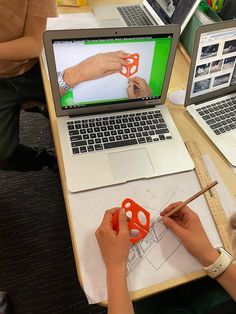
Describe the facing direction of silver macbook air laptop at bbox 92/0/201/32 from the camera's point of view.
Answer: facing to the left of the viewer

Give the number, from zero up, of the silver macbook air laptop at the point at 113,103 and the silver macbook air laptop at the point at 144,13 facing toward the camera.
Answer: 1

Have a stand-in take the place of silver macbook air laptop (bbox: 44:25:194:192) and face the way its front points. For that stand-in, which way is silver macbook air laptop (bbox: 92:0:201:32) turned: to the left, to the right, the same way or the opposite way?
to the right

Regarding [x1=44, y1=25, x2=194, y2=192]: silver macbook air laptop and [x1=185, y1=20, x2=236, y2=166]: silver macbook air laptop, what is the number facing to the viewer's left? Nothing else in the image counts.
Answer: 0

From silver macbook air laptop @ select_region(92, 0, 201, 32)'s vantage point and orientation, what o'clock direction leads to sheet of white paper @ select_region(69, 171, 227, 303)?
The sheet of white paper is roughly at 9 o'clock from the silver macbook air laptop.

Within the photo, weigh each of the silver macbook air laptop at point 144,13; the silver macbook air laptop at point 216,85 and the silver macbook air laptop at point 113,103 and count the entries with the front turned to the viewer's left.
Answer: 1

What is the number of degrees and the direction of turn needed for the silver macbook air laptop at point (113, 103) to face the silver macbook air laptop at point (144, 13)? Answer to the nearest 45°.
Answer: approximately 180°

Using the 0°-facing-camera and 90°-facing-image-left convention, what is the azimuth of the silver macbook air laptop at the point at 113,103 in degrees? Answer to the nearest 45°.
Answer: approximately 0°
